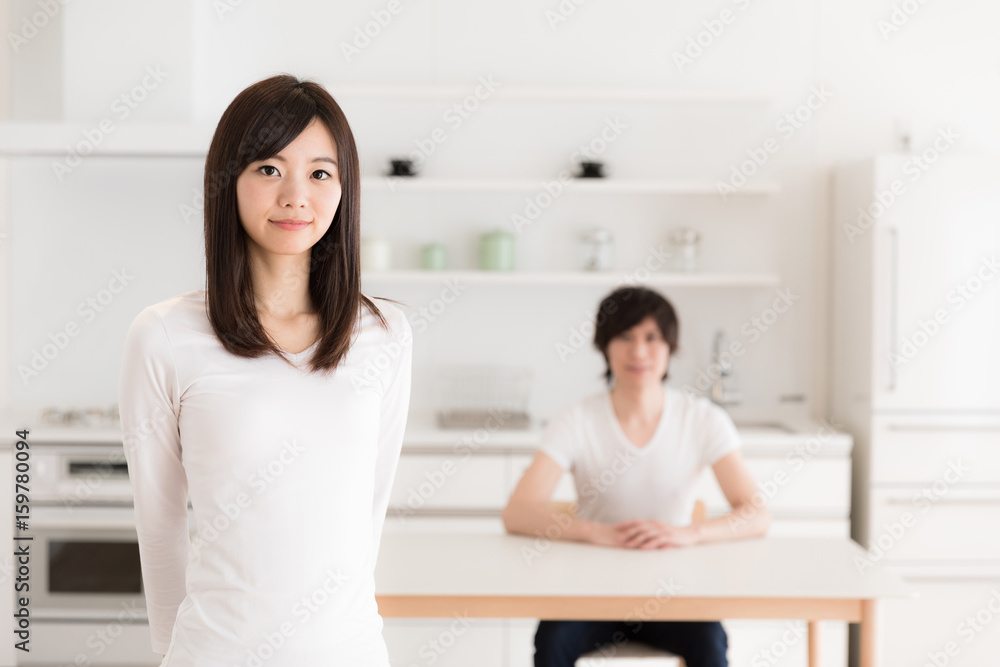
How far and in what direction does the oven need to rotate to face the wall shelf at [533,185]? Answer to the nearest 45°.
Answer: approximately 90° to its left

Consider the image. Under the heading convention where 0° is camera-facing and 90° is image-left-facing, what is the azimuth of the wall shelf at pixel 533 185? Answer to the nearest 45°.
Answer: approximately 0°
